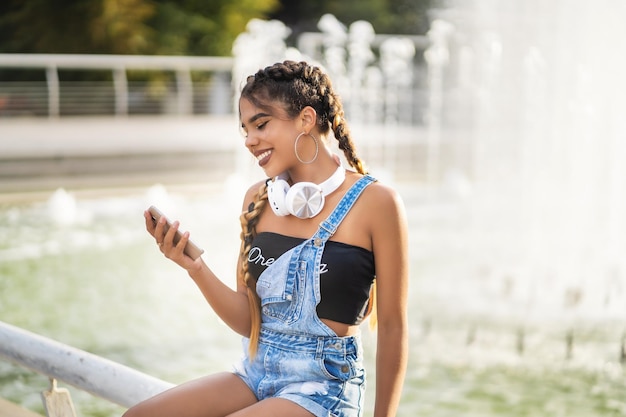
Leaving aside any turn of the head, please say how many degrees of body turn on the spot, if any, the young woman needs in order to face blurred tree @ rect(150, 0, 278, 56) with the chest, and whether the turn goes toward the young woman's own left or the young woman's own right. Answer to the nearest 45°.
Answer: approximately 135° to the young woman's own right

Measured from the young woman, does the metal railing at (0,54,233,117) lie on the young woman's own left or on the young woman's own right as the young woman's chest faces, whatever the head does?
on the young woman's own right

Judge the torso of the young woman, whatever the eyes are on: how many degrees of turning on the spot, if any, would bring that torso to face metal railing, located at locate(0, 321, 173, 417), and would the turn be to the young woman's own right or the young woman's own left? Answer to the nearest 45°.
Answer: approximately 90° to the young woman's own right

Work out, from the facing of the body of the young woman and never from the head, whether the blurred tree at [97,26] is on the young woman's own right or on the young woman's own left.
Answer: on the young woman's own right

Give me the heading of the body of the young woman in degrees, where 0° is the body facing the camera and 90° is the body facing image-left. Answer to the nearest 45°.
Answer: approximately 45°
